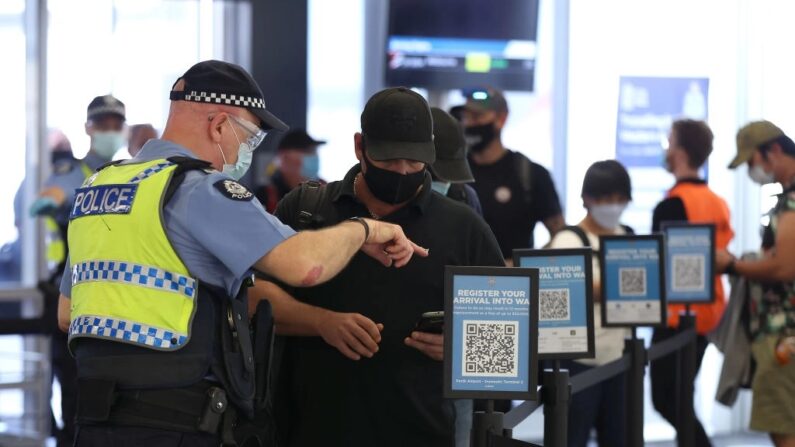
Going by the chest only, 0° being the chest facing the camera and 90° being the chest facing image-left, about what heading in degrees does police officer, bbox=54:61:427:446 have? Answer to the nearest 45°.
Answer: approximately 225°

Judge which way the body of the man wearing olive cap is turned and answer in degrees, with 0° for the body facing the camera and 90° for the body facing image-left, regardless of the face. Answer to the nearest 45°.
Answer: approximately 90°

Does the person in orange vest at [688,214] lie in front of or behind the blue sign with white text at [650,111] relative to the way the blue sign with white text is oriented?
in front

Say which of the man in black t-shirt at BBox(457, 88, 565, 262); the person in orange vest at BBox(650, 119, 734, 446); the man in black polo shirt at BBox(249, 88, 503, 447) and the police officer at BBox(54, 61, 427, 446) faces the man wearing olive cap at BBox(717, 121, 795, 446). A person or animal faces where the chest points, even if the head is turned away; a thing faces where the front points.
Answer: the police officer

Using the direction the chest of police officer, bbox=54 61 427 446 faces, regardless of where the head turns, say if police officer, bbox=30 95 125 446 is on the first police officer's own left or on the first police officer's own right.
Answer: on the first police officer's own left

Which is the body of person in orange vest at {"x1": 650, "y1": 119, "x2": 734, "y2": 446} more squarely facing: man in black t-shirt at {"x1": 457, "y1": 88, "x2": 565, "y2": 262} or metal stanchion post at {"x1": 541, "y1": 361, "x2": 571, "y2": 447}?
the man in black t-shirt

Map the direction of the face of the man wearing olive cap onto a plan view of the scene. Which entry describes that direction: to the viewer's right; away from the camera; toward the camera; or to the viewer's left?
to the viewer's left

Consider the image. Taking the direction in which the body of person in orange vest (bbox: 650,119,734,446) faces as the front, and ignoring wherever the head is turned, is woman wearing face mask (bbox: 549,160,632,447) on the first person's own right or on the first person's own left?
on the first person's own left

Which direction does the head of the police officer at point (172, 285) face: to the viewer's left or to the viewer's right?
to the viewer's right
